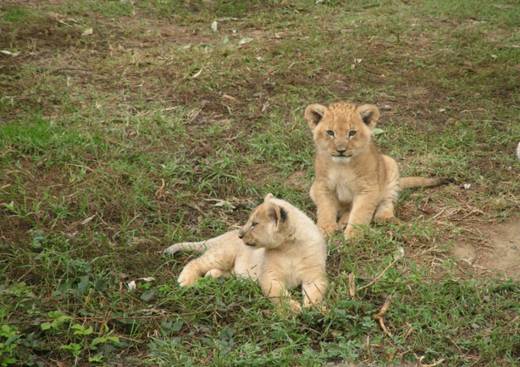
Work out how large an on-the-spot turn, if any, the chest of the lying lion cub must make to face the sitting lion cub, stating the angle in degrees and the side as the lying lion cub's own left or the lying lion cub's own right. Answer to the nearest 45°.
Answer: approximately 90° to the lying lion cub's own left

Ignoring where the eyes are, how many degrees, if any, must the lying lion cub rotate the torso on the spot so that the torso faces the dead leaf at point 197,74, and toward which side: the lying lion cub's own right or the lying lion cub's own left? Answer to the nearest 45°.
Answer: approximately 135° to the lying lion cub's own left

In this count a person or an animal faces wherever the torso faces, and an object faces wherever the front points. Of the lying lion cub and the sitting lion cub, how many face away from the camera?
0

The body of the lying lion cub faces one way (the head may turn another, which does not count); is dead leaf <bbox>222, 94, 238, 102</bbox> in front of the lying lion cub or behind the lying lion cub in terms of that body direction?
behind

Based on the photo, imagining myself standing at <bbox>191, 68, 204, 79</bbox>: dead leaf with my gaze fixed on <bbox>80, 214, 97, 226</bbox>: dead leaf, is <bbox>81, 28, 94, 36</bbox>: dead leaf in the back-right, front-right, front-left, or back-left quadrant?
back-right

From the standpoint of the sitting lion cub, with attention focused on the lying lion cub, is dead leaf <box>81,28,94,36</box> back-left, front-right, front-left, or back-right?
back-right

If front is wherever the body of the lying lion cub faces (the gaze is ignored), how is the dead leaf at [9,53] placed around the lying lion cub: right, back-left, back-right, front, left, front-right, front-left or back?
back

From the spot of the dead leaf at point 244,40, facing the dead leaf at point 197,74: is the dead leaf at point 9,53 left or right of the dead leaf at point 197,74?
right

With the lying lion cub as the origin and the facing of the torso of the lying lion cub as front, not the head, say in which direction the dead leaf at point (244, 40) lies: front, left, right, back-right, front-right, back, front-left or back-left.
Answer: back-left

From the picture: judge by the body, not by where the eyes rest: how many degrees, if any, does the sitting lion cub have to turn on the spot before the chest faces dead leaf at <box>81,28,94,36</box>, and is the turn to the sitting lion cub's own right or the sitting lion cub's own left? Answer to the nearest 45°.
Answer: approximately 90° to the sitting lion cub's own right

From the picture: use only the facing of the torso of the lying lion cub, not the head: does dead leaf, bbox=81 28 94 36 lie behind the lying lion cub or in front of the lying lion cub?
behind

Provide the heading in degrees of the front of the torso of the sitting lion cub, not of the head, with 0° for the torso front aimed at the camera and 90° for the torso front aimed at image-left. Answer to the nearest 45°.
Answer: approximately 45°

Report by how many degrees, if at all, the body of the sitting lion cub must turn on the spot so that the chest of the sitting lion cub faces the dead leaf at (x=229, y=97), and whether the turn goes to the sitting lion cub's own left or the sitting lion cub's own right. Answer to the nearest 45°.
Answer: approximately 90° to the sitting lion cub's own right

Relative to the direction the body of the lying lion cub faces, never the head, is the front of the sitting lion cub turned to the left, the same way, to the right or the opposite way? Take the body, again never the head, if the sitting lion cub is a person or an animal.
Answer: to the right
